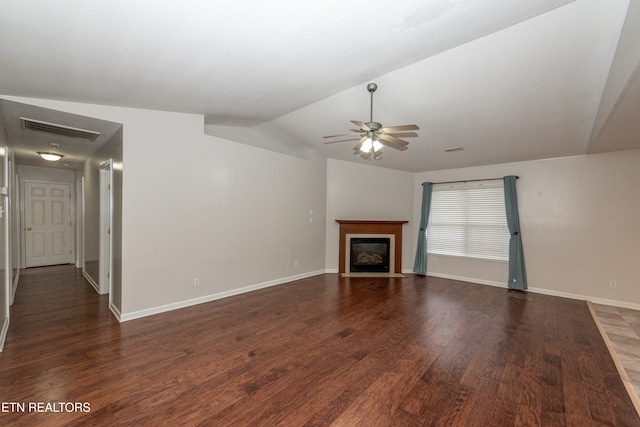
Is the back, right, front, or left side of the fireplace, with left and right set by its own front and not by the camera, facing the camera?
front

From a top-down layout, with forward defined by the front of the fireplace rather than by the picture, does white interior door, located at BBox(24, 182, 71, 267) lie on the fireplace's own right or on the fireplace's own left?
on the fireplace's own right

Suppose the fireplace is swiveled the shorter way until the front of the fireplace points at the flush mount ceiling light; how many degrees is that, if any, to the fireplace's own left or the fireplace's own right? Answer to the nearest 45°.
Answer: approximately 45° to the fireplace's own right

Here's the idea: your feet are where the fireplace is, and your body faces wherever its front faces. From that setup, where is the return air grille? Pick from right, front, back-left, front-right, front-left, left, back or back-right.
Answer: front-right
